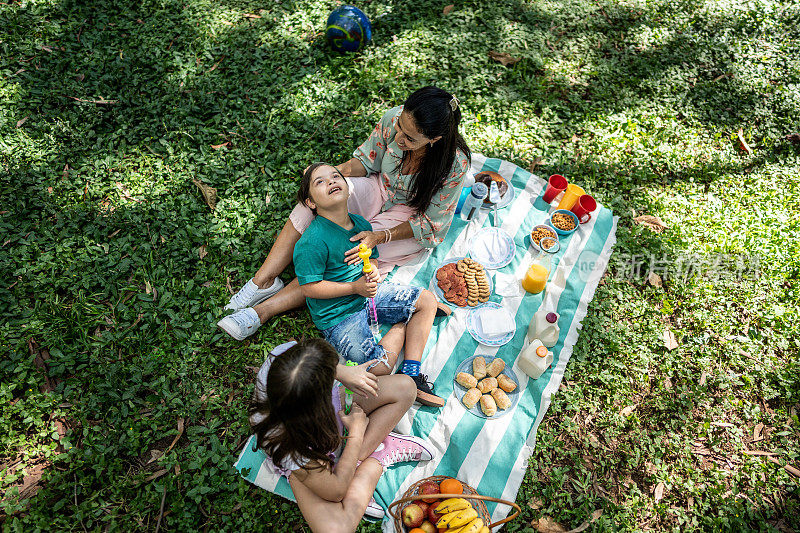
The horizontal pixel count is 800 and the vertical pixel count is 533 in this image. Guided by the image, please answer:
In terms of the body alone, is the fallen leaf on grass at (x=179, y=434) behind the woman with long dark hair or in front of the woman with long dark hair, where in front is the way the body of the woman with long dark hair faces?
in front

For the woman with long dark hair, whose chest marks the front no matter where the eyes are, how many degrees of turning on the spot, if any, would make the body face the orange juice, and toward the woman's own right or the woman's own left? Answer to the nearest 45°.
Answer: approximately 135° to the woman's own left

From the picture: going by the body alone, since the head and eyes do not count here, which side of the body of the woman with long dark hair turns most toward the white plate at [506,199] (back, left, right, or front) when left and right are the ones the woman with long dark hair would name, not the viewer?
back

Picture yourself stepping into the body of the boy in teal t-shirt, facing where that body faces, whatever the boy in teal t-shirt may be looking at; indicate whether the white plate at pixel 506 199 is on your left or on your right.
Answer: on your left

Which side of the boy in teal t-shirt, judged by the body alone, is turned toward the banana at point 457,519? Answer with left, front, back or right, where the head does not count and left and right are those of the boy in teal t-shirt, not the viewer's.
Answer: front

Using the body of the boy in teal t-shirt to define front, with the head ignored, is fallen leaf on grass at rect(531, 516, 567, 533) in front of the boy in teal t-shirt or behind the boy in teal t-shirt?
in front

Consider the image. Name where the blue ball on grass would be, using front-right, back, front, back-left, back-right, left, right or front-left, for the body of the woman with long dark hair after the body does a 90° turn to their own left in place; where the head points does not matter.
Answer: back-left

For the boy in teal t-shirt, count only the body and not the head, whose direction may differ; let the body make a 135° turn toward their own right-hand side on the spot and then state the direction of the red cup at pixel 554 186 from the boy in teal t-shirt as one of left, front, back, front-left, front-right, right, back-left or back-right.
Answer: back-right

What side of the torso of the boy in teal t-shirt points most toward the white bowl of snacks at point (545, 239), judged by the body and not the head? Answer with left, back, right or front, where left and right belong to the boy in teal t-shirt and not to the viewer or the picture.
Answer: left

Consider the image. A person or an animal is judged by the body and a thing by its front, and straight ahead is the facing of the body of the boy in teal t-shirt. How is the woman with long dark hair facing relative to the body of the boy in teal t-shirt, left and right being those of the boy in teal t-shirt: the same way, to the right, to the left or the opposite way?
to the right

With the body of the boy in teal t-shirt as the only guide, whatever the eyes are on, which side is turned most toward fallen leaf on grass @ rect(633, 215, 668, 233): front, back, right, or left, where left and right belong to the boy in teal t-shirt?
left

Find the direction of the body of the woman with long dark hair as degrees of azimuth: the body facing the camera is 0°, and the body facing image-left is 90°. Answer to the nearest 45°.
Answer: approximately 45°

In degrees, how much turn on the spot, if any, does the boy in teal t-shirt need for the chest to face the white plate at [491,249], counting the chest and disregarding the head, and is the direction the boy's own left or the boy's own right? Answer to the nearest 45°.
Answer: approximately 90° to the boy's own left

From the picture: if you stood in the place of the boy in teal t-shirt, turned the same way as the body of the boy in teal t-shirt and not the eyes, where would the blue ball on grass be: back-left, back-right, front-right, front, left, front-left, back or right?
back-left

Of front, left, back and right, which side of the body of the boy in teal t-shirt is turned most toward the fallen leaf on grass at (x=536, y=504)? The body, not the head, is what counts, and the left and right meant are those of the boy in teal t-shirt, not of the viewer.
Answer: front

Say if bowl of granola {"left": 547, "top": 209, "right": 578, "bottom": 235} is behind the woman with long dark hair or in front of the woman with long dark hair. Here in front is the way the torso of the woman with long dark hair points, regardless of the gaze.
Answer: behind
